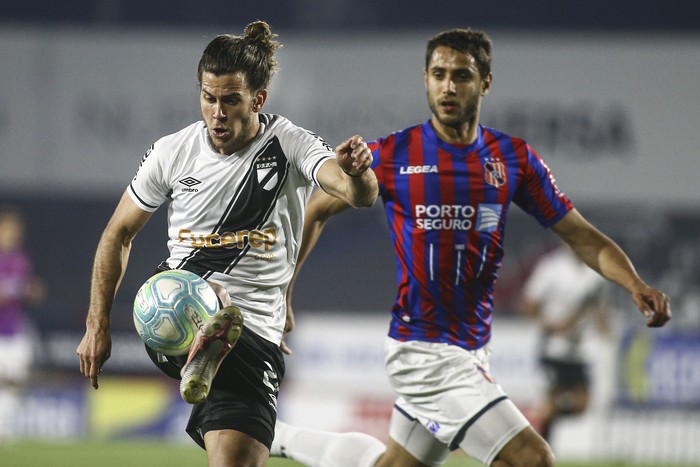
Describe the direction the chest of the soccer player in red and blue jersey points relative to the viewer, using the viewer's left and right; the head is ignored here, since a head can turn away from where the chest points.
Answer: facing the viewer

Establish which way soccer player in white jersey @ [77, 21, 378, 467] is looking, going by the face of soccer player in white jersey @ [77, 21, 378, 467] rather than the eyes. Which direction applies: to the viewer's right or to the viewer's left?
to the viewer's left

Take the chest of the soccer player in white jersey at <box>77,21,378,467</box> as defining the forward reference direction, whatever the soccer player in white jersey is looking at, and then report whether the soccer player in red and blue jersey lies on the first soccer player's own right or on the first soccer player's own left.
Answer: on the first soccer player's own left

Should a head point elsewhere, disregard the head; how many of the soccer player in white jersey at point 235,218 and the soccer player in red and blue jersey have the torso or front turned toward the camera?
2

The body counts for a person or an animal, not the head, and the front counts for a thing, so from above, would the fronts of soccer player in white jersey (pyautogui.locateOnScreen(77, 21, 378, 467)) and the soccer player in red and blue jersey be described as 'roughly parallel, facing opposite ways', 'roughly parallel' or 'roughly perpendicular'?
roughly parallel

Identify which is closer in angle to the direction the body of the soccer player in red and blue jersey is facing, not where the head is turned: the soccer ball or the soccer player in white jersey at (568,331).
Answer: the soccer ball

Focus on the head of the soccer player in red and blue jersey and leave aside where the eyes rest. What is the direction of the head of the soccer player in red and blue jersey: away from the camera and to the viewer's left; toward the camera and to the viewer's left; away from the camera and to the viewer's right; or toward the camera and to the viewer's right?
toward the camera and to the viewer's left

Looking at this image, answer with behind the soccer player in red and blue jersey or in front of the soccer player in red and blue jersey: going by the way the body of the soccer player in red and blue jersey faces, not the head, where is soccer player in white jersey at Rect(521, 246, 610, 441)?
behind

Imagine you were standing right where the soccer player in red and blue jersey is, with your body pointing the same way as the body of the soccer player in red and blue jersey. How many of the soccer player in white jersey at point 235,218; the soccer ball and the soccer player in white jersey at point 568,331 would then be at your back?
1

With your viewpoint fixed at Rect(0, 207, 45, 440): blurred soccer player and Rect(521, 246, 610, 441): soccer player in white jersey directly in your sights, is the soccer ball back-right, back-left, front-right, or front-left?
front-right

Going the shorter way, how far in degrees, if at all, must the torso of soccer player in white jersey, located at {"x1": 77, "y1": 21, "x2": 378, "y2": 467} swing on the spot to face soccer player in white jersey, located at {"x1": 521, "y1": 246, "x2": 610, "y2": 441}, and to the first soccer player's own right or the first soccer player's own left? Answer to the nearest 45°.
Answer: approximately 135° to the first soccer player's own left

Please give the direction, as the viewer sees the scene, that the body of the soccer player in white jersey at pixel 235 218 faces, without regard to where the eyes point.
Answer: toward the camera

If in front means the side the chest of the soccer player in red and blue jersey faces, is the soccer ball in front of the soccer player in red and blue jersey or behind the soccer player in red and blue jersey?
in front
